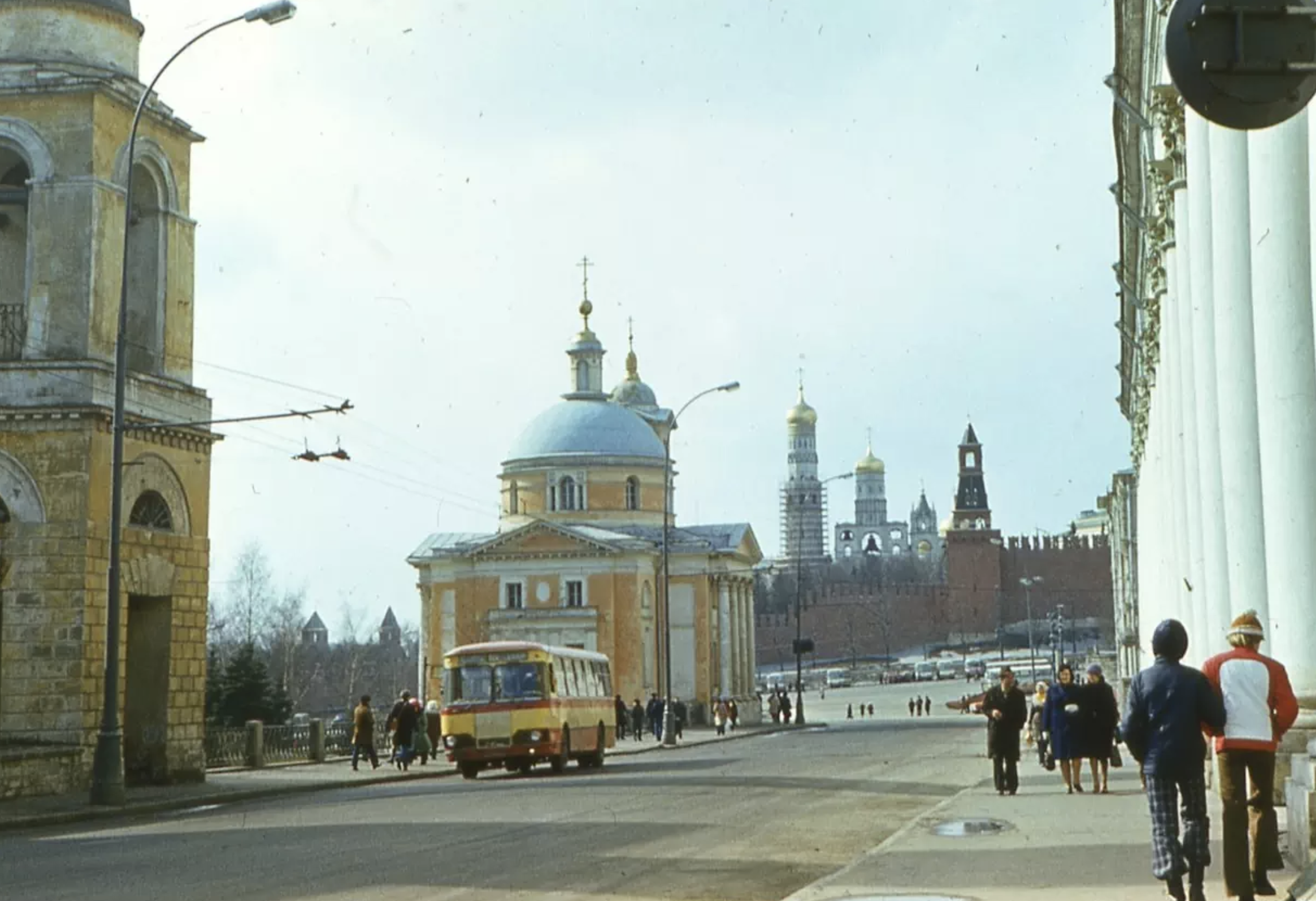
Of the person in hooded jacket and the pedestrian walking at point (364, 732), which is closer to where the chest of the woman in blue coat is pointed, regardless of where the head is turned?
the person in hooded jacket

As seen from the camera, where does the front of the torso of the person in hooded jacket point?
away from the camera

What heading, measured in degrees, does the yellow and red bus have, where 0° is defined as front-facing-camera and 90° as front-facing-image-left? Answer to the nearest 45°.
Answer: approximately 45°

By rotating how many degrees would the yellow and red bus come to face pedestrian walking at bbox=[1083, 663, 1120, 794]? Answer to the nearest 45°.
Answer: approximately 90° to its left

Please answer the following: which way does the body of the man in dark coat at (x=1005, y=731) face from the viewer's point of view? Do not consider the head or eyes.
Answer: toward the camera

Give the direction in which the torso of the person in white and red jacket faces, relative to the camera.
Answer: away from the camera

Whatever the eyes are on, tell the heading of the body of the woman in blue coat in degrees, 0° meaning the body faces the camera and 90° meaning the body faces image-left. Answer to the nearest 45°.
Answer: approximately 0°

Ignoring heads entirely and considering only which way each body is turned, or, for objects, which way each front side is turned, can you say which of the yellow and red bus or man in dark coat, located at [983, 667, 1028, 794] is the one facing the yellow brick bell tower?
the yellow and red bus

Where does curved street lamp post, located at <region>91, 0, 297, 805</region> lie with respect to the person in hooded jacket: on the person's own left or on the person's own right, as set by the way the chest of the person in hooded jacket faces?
on the person's own left

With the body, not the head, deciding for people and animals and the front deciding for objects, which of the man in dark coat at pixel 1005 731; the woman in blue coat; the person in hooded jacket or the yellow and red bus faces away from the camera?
the person in hooded jacket

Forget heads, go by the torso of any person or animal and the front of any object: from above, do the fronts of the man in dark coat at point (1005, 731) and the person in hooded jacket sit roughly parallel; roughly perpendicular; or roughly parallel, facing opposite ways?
roughly parallel, facing opposite ways

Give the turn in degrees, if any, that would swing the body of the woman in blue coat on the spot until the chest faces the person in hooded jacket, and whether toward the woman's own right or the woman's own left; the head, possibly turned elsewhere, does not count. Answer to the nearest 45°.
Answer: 0° — they already face them

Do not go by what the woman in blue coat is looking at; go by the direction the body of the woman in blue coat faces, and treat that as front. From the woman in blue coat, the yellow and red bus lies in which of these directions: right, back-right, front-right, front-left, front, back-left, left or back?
back-right

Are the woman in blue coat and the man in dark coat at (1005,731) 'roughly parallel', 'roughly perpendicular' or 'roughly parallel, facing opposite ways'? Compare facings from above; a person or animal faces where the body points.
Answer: roughly parallel

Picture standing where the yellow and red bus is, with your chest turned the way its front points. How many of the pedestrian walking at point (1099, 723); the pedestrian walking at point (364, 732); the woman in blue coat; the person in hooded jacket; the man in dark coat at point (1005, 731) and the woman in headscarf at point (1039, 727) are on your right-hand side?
1

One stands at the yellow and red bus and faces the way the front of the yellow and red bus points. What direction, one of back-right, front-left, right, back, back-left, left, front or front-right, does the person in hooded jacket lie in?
front-left

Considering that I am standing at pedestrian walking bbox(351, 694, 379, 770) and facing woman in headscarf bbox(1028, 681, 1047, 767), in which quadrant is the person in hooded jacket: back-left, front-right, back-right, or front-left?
front-right

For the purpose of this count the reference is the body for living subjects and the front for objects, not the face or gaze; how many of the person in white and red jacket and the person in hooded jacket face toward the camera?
0

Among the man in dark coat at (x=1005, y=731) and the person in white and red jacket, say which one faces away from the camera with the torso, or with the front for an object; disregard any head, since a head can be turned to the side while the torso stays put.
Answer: the person in white and red jacket
